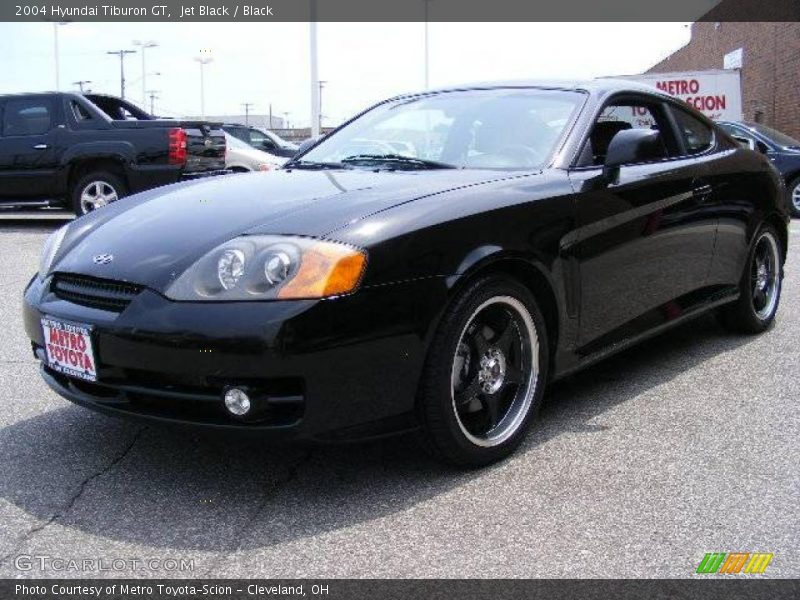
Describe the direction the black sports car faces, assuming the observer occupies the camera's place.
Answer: facing the viewer and to the left of the viewer

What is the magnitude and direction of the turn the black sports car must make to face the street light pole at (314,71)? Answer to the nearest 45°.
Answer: approximately 135° to its right

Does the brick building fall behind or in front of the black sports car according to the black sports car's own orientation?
behind

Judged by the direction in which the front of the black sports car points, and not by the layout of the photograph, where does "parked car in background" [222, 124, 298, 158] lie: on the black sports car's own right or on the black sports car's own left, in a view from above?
on the black sports car's own right

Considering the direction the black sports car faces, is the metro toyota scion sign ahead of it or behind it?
behind

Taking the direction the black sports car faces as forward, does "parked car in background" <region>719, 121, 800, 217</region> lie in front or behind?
behind
